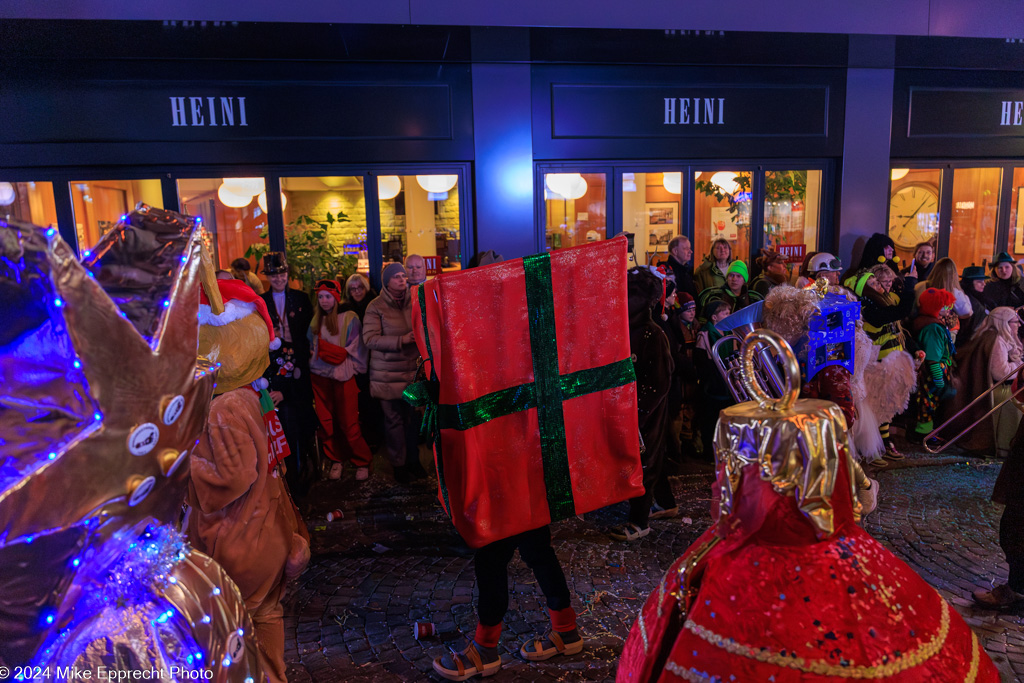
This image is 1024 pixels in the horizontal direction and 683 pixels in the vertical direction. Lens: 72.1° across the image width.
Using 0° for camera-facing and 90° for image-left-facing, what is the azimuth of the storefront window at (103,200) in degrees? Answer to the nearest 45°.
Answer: approximately 0°

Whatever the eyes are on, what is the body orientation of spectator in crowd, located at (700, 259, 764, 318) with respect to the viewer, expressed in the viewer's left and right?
facing the viewer

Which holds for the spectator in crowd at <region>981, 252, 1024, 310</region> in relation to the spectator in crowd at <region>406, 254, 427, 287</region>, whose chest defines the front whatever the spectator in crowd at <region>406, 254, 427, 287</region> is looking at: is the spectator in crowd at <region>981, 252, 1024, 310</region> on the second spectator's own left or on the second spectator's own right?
on the second spectator's own left

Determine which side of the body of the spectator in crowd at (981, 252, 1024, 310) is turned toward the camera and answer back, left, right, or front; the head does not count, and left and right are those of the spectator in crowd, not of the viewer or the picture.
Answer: front

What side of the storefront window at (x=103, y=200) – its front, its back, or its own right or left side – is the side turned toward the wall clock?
left

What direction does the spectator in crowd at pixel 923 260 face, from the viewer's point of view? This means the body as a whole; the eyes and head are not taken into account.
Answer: toward the camera

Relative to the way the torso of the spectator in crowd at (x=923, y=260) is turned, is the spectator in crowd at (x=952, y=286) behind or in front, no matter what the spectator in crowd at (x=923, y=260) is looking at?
in front

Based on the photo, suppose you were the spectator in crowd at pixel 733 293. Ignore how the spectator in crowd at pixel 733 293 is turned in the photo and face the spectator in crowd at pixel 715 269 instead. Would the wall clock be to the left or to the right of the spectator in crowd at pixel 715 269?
right

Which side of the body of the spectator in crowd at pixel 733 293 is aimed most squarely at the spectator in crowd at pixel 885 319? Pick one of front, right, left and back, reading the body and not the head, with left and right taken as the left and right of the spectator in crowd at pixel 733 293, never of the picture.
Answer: left

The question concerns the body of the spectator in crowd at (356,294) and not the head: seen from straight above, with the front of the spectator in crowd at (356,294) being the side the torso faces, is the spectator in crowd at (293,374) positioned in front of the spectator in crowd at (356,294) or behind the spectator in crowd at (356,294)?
in front

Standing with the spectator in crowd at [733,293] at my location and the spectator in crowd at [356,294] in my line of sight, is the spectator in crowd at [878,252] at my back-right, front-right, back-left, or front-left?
back-right

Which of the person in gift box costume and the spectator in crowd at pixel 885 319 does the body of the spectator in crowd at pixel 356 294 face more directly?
the person in gift box costume
